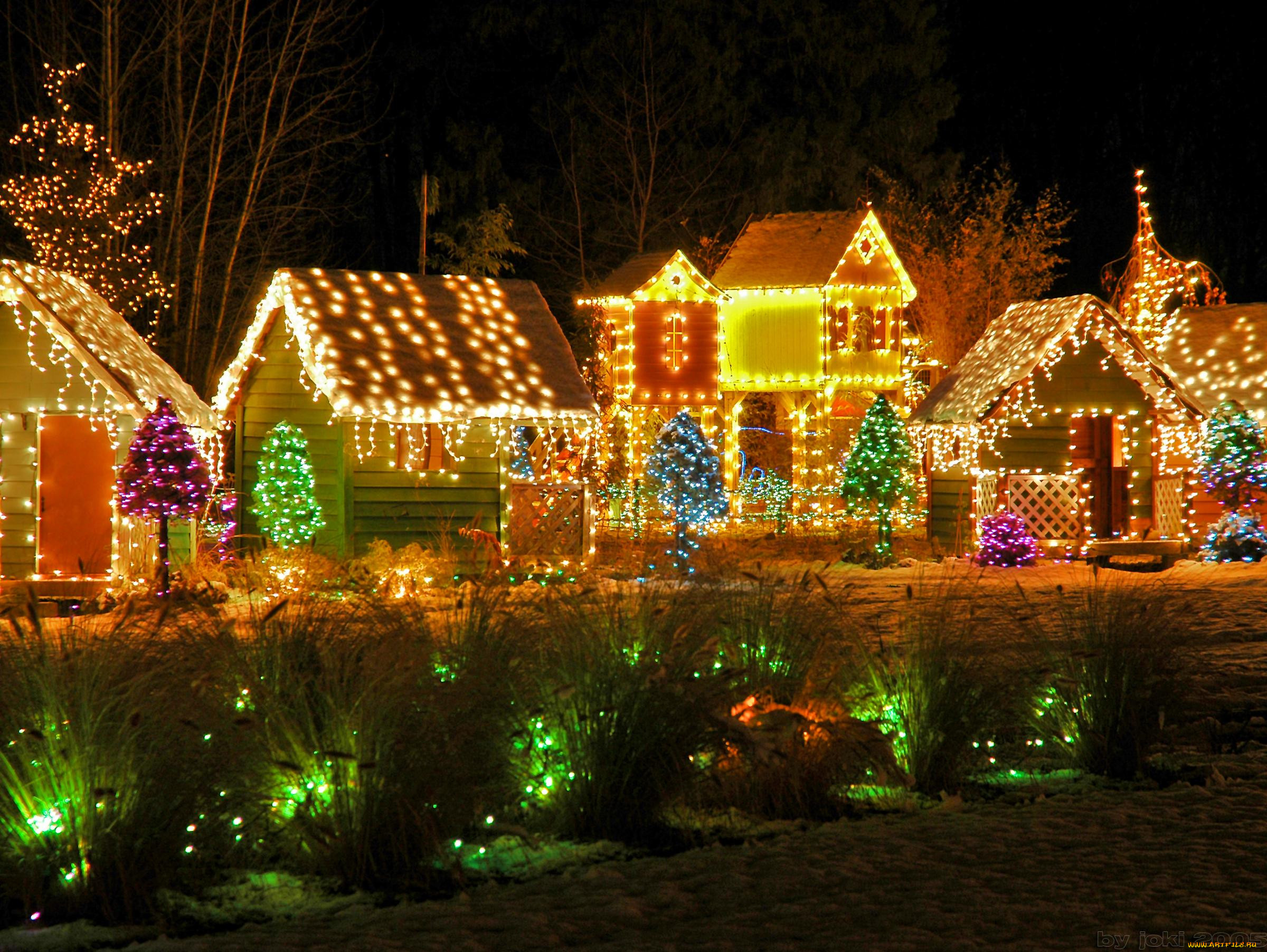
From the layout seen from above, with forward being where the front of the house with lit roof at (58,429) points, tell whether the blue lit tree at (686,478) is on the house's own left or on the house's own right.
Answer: on the house's own left

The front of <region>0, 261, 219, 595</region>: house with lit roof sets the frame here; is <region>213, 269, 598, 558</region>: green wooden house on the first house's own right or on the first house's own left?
on the first house's own left

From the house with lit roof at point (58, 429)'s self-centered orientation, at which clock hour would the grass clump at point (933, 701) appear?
The grass clump is roughly at 11 o'clock from the house with lit roof.

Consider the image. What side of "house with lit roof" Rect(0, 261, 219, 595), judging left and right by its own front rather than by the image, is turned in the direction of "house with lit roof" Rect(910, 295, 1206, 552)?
left

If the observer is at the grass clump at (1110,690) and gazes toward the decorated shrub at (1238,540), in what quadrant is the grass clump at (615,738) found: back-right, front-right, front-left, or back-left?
back-left

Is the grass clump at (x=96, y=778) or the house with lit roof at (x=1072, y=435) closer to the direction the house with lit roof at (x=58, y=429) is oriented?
the grass clump

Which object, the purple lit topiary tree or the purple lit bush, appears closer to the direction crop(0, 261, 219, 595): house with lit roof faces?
the purple lit topiary tree

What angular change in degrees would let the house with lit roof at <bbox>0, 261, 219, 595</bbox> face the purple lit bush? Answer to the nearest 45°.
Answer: approximately 90° to its left

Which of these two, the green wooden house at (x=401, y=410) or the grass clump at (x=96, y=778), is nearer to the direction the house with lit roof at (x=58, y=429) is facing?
the grass clump

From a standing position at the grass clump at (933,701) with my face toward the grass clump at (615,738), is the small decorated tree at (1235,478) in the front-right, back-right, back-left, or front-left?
back-right

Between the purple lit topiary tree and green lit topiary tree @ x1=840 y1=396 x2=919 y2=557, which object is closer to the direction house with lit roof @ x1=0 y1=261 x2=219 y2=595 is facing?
the purple lit topiary tree

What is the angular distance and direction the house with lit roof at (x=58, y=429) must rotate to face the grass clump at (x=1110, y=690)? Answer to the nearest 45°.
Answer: approximately 45° to its left

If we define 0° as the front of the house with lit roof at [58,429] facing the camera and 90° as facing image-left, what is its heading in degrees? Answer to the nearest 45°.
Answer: approximately 0°

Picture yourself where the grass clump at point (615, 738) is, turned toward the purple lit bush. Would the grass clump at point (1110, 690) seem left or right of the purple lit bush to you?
right

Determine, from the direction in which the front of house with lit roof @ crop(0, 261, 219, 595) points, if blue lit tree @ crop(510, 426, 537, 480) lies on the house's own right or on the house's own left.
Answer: on the house's own left
